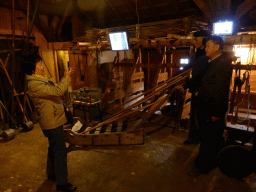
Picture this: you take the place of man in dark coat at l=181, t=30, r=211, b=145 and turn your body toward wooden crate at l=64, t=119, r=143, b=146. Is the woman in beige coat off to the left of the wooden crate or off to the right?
left

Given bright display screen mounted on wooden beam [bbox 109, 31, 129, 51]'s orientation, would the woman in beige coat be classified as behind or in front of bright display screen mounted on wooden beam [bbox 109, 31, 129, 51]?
in front

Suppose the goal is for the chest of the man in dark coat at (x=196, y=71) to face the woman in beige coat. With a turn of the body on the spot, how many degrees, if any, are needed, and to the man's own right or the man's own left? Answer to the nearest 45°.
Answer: approximately 45° to the man's own left

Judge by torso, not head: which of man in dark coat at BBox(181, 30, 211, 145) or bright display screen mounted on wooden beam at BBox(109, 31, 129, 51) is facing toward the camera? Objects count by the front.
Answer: the bright display screen mounted on wooden beam

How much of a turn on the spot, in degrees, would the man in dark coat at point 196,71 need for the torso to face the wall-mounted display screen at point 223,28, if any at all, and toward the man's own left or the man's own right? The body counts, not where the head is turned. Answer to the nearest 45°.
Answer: approximately 90° to the man's own right

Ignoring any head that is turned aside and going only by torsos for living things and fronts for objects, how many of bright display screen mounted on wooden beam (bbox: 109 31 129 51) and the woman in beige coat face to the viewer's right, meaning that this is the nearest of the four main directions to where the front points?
1

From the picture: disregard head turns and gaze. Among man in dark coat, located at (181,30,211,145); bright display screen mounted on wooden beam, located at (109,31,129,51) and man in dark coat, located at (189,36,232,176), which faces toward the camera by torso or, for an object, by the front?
the bright display screen mounted on wooden beam

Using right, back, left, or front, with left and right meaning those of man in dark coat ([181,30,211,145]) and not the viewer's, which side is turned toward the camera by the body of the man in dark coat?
left

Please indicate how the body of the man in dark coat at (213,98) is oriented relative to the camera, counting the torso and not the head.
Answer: to the viewer's left

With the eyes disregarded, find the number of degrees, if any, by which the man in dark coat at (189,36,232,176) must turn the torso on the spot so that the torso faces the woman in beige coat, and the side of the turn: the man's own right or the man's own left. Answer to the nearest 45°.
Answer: approximately 45° to the man's own left

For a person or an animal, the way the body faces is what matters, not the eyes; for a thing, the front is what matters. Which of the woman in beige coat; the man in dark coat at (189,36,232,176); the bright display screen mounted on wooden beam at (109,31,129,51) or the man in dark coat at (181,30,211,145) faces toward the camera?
the bright display screen mounted on wooden beam

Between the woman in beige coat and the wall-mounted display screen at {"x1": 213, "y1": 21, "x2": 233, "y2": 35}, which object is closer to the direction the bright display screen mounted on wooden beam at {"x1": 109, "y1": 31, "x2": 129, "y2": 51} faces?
the woman in beige coat

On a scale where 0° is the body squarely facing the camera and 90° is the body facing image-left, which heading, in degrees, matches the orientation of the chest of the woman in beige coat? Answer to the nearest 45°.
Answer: approximately 270°

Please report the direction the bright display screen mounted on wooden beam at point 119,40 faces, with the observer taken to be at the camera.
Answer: facing the viewer

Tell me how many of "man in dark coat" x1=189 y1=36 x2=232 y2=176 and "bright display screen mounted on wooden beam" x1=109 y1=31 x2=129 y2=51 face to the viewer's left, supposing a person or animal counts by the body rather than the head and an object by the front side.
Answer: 1

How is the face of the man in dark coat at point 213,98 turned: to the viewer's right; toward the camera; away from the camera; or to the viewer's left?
to the viewer's left
